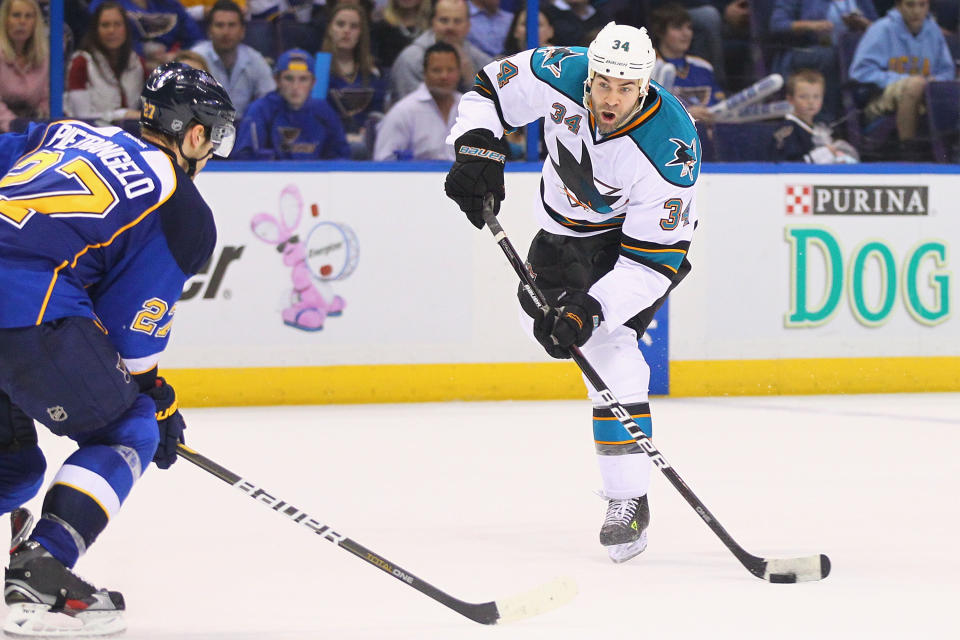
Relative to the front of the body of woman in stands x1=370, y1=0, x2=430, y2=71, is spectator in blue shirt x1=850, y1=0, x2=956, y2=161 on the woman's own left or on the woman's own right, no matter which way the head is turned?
on the woman's own left

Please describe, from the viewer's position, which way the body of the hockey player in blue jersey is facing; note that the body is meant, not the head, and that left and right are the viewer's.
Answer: facing away from the viewer and to the right of the viewer

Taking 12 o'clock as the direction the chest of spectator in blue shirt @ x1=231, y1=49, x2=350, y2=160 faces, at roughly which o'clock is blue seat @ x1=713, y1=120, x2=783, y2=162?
The blue seat is roughly at 9 o'clock from the spectator in blue shirt.

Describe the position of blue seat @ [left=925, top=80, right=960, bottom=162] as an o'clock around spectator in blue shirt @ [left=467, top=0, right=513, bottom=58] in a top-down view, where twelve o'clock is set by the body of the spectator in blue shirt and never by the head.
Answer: The blue seat is roughly at 9 o'clock from the spectator in blue shirt.

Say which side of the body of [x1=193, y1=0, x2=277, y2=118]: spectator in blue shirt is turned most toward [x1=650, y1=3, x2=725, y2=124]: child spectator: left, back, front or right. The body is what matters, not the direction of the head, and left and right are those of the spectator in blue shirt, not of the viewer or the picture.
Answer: left
